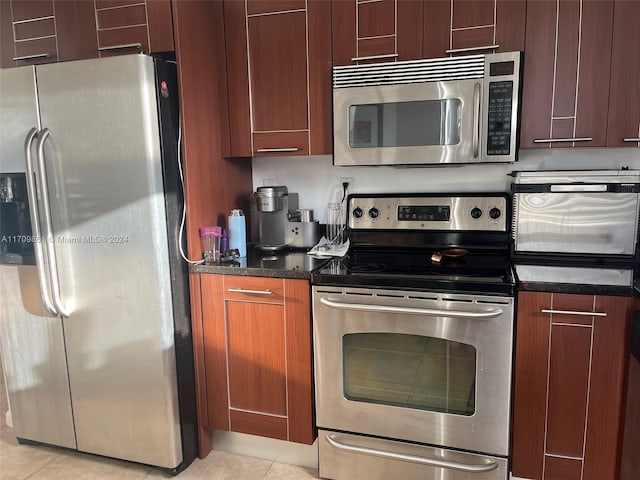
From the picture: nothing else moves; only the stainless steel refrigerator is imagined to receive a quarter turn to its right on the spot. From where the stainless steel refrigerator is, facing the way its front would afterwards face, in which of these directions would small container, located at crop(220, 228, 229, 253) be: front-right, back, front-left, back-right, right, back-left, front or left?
back-right

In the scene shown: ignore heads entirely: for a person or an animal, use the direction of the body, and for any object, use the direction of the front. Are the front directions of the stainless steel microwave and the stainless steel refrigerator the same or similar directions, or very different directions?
same or similar directions

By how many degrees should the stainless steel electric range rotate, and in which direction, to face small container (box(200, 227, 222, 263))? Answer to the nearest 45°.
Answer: approximately 90° to its right

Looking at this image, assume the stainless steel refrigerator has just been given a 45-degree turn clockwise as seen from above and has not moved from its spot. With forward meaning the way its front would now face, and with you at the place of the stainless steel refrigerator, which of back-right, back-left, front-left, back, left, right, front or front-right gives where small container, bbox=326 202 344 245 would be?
back

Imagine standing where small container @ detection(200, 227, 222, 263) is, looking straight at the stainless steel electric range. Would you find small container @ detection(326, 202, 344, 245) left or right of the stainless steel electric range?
left

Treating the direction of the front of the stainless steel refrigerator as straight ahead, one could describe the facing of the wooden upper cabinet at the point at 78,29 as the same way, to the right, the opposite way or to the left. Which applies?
the same way

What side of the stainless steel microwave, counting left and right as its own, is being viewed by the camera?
front

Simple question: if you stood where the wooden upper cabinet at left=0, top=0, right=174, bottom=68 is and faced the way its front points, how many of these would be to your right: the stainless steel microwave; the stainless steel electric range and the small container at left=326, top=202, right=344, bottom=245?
0

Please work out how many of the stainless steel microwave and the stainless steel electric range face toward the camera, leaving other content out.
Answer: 2

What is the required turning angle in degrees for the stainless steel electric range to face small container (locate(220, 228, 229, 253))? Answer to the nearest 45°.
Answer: approximately 90° to its right

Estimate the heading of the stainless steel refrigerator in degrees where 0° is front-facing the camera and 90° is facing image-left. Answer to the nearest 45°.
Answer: approximately 45°

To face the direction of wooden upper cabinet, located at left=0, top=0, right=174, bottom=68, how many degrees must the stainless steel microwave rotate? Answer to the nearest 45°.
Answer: approximately 90° to its right

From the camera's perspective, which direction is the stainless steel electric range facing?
toward the camera

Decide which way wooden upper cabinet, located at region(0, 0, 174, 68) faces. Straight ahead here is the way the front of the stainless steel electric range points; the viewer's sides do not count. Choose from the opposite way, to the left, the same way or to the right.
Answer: the same way

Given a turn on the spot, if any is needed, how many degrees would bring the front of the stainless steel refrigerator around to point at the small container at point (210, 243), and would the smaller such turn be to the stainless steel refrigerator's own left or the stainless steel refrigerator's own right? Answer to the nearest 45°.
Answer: approximately 135° to the stainless steel refrigerator's own left

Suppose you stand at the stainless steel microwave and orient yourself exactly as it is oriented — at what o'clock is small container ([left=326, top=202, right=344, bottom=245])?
The small container is roughly at 4 o'clock from the stainless steel microwave.
